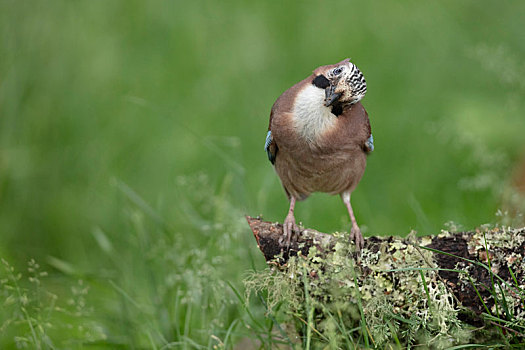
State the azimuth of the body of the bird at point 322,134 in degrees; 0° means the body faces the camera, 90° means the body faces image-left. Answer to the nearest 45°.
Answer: approximately 0°
